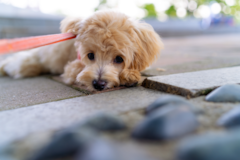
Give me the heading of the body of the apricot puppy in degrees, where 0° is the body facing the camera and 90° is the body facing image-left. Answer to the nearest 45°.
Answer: approximately 315°

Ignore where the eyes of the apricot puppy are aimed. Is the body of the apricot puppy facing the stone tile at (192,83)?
yes
